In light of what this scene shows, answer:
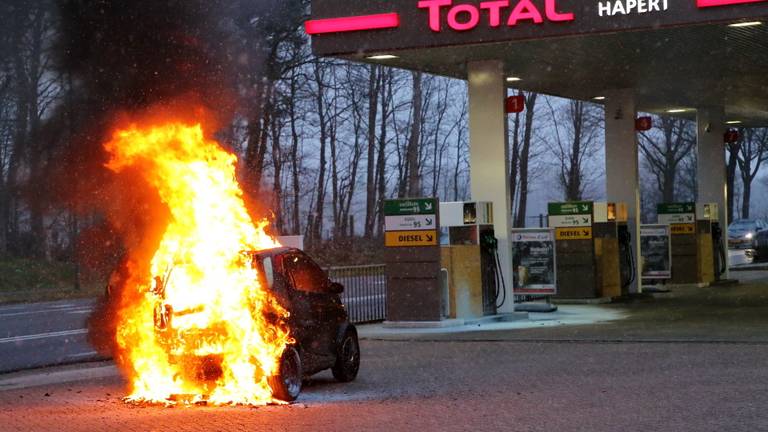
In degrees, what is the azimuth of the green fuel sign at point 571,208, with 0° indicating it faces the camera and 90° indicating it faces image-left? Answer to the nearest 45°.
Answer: approximately 0°

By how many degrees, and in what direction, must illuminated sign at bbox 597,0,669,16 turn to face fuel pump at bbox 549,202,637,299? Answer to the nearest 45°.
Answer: approximately 180°

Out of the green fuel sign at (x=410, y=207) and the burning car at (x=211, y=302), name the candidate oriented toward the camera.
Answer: the green fuel sign

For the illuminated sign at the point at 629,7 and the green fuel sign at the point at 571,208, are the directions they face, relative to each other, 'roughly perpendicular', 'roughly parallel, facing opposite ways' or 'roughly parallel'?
roughly parallel

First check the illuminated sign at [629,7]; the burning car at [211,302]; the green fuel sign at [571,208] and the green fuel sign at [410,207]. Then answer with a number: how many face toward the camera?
3

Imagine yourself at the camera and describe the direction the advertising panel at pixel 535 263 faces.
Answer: facing the viewer

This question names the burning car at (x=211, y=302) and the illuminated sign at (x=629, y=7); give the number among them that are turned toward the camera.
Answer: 1

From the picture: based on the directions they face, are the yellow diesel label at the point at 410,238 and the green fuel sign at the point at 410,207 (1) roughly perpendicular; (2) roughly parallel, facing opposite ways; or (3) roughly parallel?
roughly parallel

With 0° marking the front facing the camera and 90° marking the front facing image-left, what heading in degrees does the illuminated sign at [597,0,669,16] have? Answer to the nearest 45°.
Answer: approximately 0°

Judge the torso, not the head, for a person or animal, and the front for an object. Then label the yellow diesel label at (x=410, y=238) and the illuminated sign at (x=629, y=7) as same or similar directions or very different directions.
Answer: same or similar directions

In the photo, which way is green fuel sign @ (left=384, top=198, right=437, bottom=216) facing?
toward the camera

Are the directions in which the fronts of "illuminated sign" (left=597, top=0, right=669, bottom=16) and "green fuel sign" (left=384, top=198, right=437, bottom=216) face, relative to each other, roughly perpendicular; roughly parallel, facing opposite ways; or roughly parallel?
roughly parallel

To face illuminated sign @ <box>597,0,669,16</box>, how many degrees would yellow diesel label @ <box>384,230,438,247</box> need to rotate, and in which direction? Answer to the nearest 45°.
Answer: approximately 45° to its left
